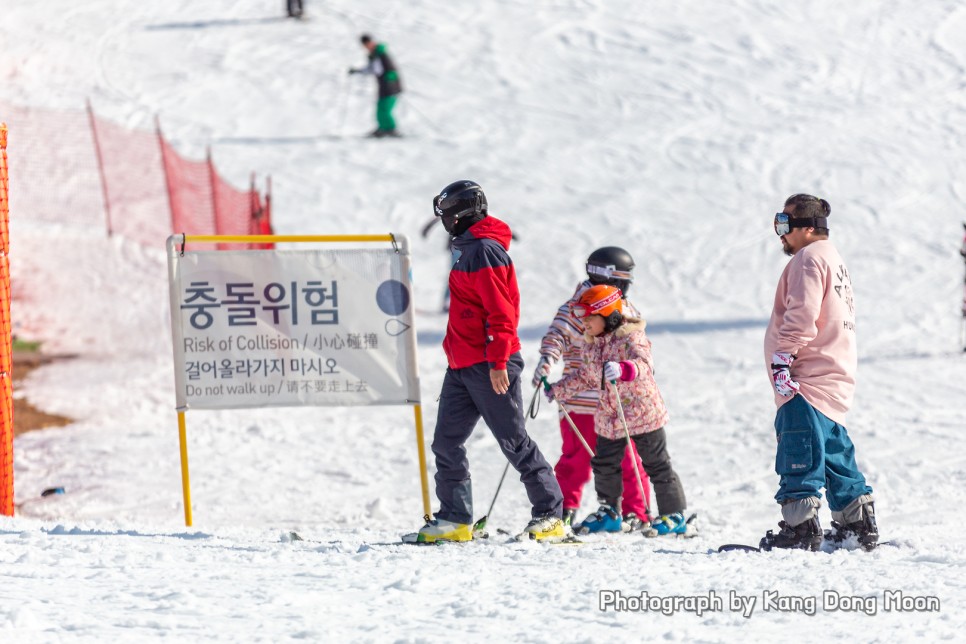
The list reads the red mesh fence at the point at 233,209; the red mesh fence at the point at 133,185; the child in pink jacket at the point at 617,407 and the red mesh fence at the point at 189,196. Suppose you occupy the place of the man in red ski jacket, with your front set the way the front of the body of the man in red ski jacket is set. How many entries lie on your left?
0

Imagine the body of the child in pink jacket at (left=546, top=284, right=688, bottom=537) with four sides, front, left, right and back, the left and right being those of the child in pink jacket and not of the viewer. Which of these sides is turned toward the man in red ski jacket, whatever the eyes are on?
front

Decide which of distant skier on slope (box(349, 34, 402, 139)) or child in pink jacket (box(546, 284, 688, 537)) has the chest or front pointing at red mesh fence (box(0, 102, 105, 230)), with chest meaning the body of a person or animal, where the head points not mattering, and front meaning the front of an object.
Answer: the distant skier on slope

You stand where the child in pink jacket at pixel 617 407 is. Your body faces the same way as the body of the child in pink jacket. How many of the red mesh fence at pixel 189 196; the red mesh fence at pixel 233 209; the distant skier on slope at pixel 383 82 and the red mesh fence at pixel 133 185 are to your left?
0

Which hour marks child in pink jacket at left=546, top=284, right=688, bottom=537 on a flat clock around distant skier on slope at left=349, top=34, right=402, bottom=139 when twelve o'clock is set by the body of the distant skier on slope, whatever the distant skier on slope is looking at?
The child in pink jacket is roughly at 9 o'clock from the distant skier on slope.

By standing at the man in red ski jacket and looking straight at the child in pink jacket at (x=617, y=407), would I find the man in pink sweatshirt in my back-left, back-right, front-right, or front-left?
front-right

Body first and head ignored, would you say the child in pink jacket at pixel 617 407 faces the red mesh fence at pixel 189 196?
no

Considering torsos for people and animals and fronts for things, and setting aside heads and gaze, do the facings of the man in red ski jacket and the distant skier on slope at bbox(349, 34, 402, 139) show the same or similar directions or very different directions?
same or similar directions

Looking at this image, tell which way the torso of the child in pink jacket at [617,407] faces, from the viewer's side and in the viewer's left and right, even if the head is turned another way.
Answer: facing the viewer and to the left of the viewer

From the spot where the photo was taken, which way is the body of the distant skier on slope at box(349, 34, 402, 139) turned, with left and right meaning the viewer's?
facing to the left of the viewer

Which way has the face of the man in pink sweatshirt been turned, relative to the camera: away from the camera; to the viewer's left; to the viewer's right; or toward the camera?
to the viewer's left

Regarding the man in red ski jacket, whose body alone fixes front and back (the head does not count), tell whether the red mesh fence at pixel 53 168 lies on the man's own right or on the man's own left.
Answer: on the man's own right

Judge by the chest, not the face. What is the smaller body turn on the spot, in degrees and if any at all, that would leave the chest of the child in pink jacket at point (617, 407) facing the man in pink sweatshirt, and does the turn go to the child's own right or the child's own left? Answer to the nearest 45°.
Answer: approximately 90° to the child's own left

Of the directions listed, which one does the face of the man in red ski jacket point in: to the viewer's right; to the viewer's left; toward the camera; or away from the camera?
to the viewer's left
